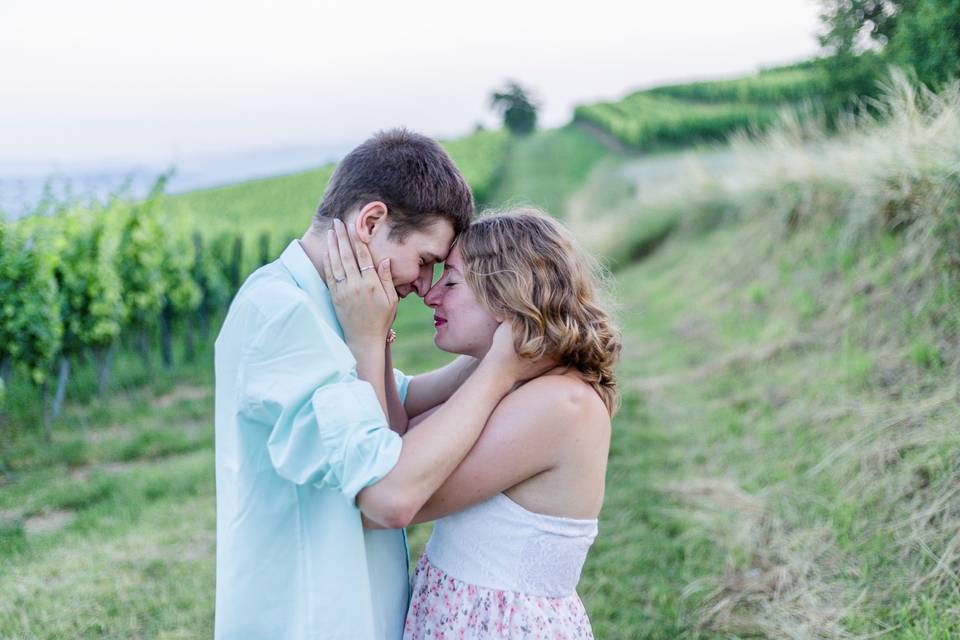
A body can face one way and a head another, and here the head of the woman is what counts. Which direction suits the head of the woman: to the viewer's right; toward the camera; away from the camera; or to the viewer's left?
to the viewer's left

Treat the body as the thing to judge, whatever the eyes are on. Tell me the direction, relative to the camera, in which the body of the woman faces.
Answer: to the viewer's left

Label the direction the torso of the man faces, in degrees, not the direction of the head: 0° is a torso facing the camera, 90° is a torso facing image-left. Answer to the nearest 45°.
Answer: approximately 270°

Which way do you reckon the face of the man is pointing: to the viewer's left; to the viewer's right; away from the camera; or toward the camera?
to the viewer's right

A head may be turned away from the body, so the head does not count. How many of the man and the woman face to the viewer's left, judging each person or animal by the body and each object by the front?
1

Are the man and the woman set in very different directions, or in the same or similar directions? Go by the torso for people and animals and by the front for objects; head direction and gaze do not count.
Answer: very different directions
